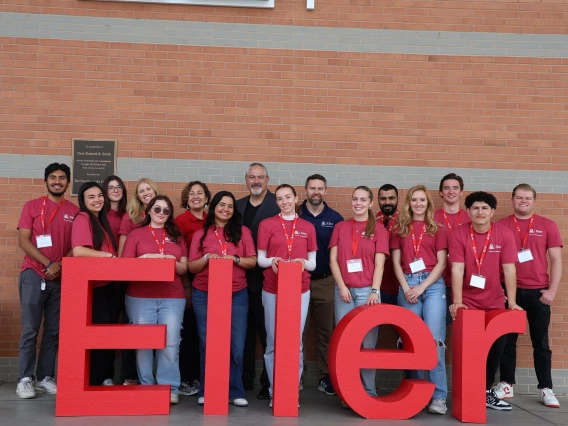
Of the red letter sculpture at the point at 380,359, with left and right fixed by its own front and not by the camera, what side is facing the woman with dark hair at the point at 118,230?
right

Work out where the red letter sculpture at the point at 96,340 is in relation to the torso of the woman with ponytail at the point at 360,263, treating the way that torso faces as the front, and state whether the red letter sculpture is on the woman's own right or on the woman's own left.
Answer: on the woman's own right

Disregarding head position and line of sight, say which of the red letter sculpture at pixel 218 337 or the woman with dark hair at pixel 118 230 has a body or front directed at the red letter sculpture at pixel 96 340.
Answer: the woman with dark hair

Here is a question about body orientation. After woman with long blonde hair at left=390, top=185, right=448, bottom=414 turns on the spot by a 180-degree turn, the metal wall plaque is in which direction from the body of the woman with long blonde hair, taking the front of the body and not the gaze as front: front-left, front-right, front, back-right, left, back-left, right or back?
left

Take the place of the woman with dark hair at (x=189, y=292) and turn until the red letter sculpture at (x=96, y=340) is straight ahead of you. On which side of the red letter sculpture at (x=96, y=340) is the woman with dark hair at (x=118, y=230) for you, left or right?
right

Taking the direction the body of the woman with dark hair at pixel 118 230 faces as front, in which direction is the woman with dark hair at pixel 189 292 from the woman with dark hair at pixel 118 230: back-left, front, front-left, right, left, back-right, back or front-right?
left

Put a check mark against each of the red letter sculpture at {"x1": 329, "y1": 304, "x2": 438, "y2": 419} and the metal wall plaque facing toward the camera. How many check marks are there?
2

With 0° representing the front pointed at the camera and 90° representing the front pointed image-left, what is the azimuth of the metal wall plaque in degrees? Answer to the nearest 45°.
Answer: approximately 0°

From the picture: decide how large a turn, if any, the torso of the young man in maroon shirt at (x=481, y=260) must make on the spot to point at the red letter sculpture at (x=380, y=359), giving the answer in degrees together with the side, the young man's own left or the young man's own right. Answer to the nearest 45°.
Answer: approximately 45° to the young man's own right
